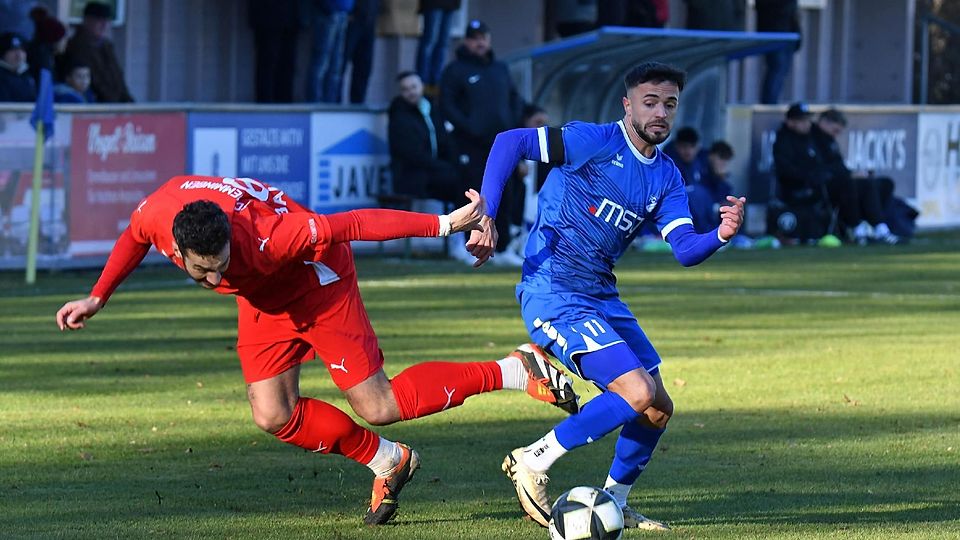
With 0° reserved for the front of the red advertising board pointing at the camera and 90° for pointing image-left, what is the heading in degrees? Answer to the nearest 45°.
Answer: approximately 0°

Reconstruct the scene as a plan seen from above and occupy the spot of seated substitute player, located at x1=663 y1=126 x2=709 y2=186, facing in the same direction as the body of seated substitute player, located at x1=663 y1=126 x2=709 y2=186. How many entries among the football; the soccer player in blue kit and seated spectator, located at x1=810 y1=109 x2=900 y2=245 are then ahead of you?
2

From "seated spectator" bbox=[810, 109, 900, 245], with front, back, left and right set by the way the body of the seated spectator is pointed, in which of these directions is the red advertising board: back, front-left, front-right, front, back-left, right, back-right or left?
right

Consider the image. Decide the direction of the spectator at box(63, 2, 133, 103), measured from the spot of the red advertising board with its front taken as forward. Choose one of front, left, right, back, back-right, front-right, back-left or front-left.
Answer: back

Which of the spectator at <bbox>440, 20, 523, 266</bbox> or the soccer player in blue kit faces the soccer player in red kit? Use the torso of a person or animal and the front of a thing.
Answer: the spectator

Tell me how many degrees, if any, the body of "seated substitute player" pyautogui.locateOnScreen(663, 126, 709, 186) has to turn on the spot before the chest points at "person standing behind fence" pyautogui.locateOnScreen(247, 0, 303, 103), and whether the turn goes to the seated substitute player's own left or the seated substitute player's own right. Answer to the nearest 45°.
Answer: approximately 90° to the seated substitute player's own right

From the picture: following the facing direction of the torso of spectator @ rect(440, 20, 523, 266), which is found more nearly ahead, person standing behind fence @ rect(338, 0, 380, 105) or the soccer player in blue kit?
the soccer player in blue kit

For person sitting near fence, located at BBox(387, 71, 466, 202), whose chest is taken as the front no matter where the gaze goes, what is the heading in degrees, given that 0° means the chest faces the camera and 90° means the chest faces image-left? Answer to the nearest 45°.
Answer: approximately 315°

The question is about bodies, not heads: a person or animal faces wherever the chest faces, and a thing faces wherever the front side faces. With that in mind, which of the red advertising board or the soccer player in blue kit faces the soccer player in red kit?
the red advertising board

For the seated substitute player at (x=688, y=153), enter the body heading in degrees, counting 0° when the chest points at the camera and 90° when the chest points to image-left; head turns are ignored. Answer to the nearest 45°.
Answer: approximately 0°
